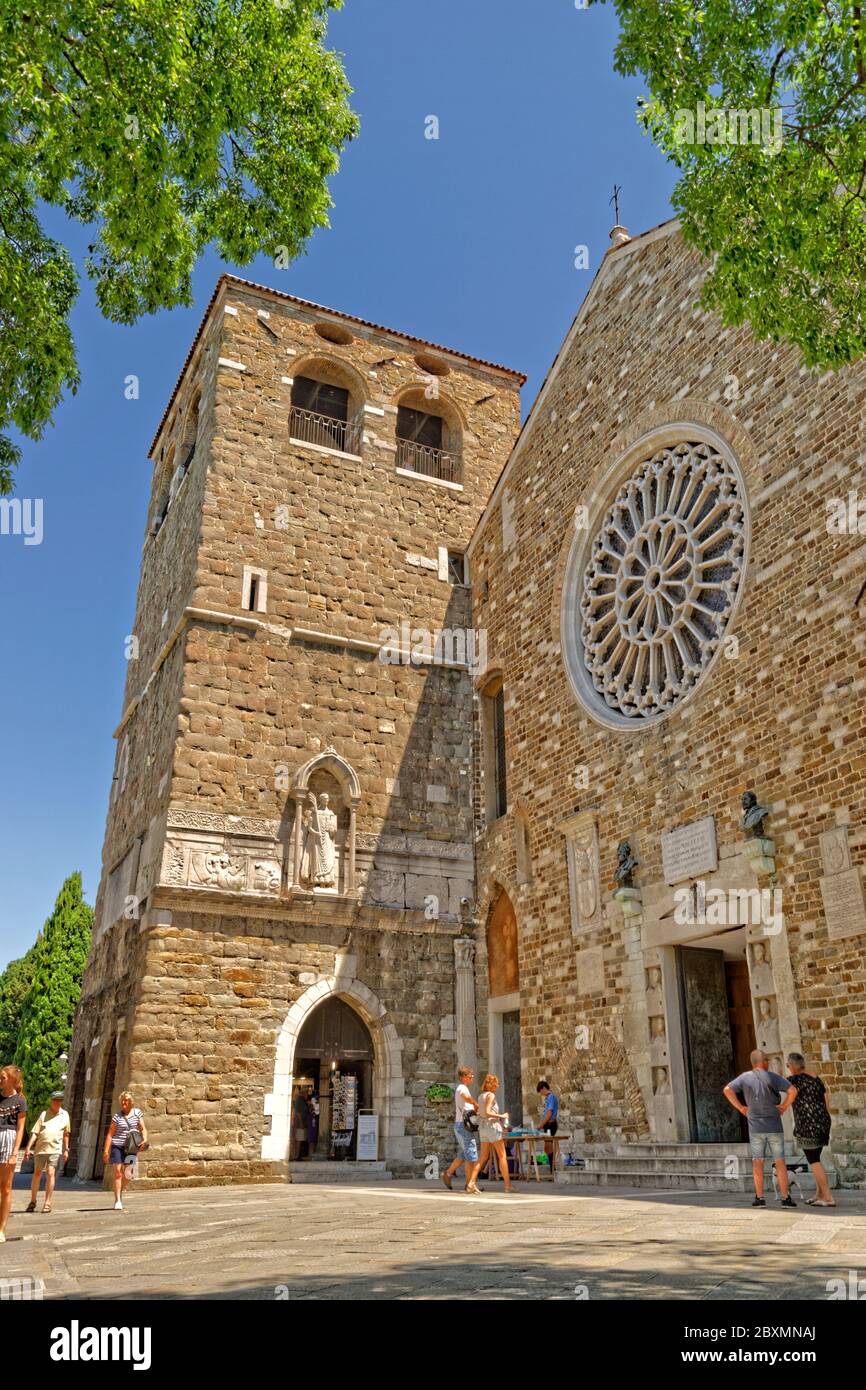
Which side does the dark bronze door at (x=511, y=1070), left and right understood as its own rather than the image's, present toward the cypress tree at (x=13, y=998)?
right

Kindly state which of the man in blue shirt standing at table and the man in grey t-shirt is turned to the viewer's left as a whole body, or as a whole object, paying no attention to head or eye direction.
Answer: the man in blue shirt standing at table

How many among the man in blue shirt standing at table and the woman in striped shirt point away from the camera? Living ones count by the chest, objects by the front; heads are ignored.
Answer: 0

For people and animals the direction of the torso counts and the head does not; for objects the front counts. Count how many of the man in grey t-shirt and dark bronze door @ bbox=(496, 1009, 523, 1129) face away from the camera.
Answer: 1

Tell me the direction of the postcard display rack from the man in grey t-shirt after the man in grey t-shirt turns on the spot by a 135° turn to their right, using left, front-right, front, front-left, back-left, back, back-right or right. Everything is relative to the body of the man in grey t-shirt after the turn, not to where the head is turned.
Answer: back

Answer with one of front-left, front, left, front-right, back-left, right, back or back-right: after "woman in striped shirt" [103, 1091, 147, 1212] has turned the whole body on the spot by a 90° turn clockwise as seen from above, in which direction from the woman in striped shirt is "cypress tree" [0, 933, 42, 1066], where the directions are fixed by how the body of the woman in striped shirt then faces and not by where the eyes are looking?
right

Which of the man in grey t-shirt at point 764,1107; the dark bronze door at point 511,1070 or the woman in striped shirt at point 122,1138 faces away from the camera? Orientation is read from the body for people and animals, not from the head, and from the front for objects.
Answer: the man in grey t-shirt

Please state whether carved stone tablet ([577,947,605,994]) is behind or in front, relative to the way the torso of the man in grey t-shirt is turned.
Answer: in front

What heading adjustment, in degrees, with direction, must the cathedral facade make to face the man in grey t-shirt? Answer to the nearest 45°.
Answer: approximately 45° to its left

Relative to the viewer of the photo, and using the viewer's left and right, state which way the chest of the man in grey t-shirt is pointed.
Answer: facing away from the viewer
